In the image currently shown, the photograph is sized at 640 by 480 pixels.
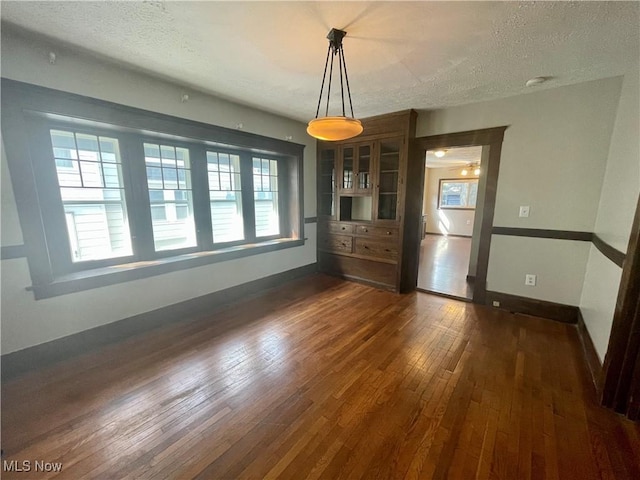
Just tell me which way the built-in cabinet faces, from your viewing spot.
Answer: facing the viewer and to the left of the viewer

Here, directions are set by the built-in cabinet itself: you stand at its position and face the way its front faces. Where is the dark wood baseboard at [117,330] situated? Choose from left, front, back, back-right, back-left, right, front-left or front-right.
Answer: front

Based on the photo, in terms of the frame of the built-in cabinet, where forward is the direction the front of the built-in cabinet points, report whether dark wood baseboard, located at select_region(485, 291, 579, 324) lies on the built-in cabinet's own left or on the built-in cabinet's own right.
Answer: on the built-in cabinet's own left

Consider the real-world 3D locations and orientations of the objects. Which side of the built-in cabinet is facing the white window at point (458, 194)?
back

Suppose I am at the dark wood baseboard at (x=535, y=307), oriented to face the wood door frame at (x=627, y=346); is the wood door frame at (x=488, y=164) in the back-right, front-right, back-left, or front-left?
back-right

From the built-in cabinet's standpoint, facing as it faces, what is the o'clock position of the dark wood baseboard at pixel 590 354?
The dark wood baseboard is roughly at 9 o'clock from the built-in cabinet.

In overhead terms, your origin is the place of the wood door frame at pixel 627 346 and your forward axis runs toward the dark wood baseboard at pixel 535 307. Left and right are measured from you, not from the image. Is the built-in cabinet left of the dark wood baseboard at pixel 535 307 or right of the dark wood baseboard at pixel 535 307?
left

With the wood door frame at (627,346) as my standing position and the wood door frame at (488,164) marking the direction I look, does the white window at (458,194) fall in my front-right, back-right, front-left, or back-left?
front-right

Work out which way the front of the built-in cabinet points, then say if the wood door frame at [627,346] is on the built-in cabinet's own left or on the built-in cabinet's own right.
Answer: on the built-in cabinet's own left
